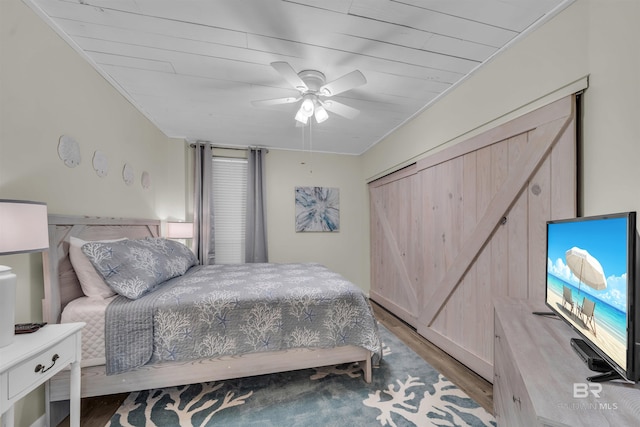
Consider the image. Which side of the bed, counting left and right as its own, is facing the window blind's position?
left

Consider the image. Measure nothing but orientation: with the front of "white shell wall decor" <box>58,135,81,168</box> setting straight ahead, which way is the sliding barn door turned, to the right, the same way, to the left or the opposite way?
the opposite way

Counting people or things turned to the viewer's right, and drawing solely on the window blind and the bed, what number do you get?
1

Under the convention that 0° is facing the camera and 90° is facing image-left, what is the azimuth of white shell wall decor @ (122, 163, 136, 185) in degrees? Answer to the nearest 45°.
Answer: approximately 315°

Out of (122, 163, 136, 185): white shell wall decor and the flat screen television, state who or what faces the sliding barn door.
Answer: the white shell wall decor

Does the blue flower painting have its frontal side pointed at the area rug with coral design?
yes

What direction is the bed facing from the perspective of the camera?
to the viewer's right

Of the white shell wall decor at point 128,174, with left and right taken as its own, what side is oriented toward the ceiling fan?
front

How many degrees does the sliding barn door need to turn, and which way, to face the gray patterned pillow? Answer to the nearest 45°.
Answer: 0° — it already faces it

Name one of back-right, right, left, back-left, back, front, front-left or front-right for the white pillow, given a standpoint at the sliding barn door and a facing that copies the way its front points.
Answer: front

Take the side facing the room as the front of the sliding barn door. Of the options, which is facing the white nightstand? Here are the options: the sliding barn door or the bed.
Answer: the sliding barn door

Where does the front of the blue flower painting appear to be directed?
toward the camera

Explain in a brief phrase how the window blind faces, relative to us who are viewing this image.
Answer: facing the viewer

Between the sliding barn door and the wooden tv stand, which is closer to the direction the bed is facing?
the sliding barn door

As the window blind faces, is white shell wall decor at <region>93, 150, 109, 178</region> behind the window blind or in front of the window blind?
in front
